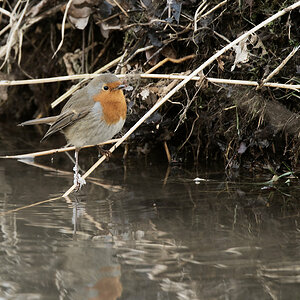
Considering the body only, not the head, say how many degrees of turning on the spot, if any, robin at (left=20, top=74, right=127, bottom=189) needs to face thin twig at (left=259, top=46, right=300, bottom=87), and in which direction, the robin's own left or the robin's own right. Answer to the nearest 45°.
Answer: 0° — it already faces it

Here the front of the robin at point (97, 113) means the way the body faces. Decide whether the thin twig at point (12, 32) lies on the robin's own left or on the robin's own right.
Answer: on the robin's own left

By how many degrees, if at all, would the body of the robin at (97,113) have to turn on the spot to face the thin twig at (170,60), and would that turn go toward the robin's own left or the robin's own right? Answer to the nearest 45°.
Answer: approximately 45° to the robin's own left

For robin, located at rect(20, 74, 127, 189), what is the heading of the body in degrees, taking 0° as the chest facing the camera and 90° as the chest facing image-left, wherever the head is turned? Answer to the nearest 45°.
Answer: approximately 270°
